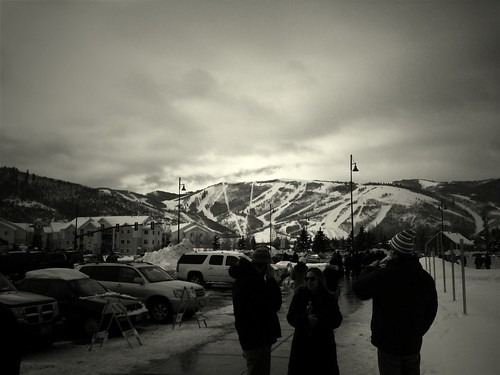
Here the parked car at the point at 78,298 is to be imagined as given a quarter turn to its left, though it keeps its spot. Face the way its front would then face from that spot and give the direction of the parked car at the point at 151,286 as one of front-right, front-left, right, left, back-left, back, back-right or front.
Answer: front

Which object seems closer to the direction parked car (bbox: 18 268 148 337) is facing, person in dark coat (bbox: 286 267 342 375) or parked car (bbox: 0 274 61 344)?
the person in dark coat

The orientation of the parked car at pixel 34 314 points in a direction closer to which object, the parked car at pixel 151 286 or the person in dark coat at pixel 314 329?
the person in dark coat

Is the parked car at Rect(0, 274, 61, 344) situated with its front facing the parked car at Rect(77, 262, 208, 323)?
no

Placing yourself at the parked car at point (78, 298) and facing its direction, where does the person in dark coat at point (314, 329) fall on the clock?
The person in dark coat is roughly at 1 o'clock from the parked car.

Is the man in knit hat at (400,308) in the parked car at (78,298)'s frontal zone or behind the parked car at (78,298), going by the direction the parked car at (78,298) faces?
frontal zone

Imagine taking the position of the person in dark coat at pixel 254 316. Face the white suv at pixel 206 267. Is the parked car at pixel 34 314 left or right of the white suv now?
left

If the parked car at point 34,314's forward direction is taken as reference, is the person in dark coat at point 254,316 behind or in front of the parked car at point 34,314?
in front

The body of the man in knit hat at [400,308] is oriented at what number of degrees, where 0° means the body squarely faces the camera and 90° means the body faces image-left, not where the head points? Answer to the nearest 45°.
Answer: approximately 135°

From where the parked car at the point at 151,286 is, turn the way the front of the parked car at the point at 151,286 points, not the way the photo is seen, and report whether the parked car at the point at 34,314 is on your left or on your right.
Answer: on your right

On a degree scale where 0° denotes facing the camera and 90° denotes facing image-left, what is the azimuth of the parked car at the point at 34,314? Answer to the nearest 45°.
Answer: approximately 315°

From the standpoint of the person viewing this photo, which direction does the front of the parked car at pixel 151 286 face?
facing the viewer and to the right of the viewer

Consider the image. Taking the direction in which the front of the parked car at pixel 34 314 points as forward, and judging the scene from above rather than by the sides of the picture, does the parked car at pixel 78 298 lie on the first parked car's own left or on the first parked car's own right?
on the first parked car's own left

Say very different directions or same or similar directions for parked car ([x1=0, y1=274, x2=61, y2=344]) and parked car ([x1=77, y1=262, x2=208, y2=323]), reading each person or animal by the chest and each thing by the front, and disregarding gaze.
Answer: same or similar directions
